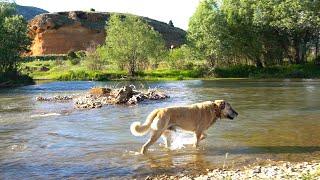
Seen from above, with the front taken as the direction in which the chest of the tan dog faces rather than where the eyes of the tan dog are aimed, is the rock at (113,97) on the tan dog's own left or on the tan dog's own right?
on the tan dog's own left

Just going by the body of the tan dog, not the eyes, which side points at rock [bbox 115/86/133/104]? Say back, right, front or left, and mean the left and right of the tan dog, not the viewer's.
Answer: left

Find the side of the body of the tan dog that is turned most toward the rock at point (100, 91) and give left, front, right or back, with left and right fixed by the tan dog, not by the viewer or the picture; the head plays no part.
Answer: left

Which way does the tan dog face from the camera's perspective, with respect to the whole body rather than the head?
to the viewer's right
